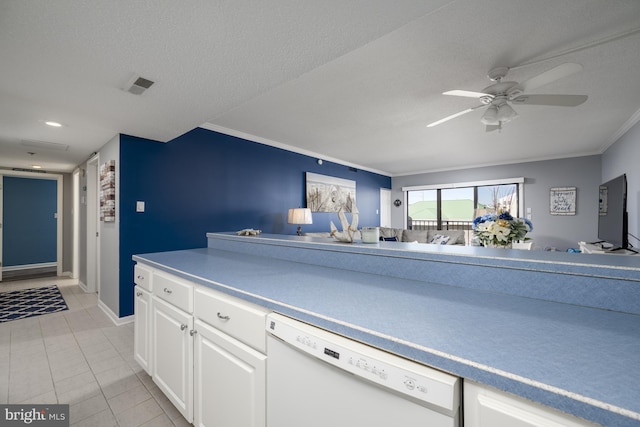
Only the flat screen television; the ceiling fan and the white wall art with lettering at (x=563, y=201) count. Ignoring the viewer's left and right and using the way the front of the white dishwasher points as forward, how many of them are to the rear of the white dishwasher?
3

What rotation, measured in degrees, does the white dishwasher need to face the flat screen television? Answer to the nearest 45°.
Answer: approximately 180°

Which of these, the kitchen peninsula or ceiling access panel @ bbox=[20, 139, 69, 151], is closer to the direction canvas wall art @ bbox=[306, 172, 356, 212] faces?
the kitchen peninsula

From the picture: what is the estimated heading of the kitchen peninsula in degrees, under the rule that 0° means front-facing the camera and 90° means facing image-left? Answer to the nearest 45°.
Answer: approximately 45°

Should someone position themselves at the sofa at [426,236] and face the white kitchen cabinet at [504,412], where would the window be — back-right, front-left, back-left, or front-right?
back-left

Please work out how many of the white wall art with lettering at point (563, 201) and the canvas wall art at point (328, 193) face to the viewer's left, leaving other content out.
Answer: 0

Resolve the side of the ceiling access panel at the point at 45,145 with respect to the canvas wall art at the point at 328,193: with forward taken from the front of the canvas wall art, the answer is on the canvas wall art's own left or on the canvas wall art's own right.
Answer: on the canvas wall art's own right

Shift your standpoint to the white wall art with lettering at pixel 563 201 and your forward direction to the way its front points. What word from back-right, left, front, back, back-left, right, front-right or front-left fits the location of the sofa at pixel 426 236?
front-right

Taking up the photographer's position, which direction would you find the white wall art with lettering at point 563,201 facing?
facing the viewer

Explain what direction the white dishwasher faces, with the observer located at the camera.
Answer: facing the viewer and to the left of the viewer

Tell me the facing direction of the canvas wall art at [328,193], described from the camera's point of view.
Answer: facing the viewer and to the right of the viewer

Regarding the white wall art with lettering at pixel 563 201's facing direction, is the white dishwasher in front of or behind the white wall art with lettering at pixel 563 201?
in front

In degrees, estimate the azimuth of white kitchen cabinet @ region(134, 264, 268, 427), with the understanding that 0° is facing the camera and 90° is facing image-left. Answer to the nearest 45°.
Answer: approximately 45°

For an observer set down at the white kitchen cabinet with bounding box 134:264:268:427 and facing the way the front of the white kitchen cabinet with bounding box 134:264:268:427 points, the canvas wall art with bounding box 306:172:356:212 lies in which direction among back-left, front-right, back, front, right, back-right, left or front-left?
back

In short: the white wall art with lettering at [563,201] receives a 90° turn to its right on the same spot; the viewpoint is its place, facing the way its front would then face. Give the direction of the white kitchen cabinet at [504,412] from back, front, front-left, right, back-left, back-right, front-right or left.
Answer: left

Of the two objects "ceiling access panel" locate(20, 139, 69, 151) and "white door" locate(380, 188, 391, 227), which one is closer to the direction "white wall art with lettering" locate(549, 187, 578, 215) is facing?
the ceiling access panel

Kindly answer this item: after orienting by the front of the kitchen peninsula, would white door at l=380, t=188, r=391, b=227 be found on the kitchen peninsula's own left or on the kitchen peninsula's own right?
on the kitchen peninsula's own right
